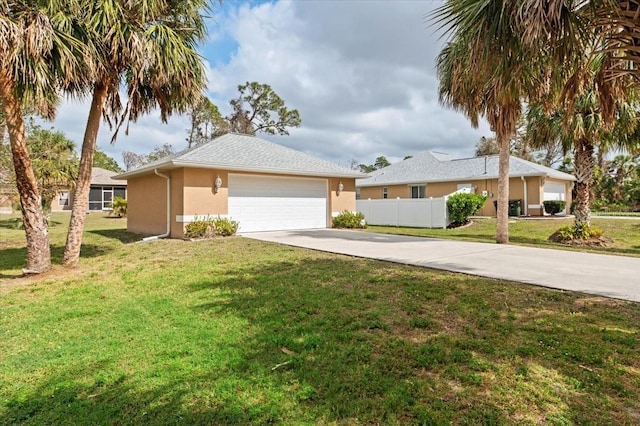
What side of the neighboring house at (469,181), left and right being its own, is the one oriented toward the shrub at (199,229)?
right

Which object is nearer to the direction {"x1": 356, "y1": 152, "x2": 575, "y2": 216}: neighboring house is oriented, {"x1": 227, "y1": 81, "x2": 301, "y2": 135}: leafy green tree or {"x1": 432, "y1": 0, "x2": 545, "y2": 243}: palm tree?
the palm tree

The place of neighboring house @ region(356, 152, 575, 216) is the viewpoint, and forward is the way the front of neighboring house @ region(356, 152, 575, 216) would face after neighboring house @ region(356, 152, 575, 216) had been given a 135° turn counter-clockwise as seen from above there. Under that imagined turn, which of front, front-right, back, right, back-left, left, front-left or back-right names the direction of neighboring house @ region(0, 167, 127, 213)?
left

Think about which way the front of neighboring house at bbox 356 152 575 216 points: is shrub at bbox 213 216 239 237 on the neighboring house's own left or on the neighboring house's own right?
on the neighboring house's own right

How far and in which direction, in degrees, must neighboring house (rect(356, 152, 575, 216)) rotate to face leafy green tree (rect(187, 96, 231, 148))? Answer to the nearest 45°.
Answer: approximately 135° to its right

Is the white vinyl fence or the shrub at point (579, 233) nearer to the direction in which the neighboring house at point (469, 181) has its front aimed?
the shrub

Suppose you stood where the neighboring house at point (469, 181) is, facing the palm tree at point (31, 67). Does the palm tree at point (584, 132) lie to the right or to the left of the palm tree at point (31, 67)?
left

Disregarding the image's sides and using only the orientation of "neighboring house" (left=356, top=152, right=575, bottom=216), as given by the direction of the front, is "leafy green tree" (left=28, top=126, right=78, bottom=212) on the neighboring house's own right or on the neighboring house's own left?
on the neighboring house's own right

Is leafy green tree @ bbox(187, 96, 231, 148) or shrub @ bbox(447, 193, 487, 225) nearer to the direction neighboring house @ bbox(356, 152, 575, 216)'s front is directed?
the shrub

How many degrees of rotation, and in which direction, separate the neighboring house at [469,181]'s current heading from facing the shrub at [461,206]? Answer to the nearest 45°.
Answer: approximately 45° to its right

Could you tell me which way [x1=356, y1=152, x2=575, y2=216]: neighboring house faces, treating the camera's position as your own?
facing the viewer and to the right of the viewer

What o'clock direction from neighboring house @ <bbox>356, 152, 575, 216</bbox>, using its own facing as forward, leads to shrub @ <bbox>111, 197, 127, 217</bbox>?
The shrub is roughly at 4 o'clock from the neighboring house.

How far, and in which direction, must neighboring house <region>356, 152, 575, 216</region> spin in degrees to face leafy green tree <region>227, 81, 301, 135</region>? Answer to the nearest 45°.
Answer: approximately 135° to its right
